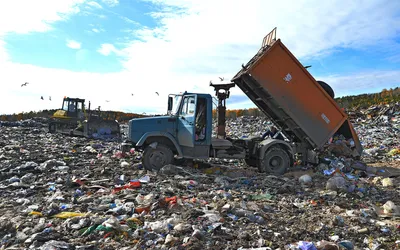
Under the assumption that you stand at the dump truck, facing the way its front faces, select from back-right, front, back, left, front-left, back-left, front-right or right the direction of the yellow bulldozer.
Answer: front-right

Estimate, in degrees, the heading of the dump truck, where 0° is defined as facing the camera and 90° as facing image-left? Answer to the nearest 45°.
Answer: approximately 90°
